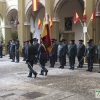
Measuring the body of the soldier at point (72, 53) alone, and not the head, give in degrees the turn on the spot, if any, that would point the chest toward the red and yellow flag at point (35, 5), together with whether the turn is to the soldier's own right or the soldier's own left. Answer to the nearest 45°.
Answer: approximately 90° to the soldier's own right

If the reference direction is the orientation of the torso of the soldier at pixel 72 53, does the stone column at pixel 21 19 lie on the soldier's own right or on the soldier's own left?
on the soldier's own right

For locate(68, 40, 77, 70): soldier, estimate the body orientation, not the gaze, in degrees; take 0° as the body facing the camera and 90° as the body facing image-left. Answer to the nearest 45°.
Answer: approximately 45°

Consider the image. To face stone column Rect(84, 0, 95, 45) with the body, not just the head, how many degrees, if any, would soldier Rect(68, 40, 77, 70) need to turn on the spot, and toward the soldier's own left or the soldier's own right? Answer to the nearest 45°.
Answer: approximately 180°
